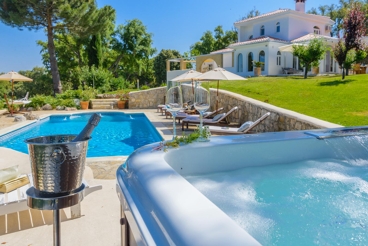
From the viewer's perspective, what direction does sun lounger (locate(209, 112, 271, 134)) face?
to the viewer's left

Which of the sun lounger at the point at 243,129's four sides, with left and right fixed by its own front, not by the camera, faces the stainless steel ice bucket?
left

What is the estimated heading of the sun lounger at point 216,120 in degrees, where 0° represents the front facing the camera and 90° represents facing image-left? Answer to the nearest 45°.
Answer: approximately 90°

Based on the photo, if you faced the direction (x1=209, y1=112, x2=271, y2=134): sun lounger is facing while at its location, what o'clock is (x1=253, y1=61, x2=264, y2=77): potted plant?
The potted plant is roughly at 3 o'clock from the sun lounger.

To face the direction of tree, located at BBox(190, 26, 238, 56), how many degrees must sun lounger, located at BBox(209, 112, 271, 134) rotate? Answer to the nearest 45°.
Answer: approximately 90° to its right

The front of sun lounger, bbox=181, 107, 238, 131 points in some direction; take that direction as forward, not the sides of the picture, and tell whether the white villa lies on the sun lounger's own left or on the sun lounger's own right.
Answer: on the sun lounger's own right

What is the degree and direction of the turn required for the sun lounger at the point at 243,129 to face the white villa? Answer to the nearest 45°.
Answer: approximately 90° to its right

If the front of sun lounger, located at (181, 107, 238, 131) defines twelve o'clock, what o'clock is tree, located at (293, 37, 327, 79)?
The tree is roughly at 4 o'clock from the sun lounger.

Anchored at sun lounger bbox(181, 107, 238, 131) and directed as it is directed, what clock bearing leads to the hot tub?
The hot tub is roughly at 9 o'clock from the sun lounger.

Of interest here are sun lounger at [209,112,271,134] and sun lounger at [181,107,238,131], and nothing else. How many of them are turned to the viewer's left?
2

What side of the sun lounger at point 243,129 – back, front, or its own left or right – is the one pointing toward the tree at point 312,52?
right
